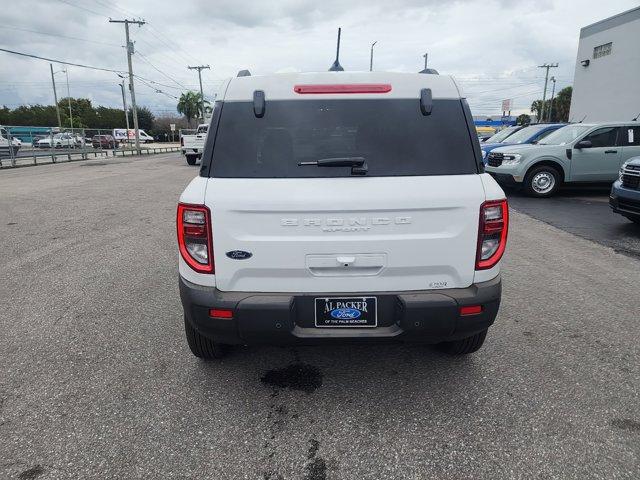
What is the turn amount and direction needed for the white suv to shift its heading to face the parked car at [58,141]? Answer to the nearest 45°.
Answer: approximately 45° to its left

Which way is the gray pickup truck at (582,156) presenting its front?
to the viewer's left

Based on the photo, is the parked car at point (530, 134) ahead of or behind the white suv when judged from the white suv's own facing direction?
ahead

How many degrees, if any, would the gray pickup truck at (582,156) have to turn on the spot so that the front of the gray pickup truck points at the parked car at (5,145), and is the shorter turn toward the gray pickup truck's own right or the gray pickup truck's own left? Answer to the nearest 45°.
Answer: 0° — it already faces it

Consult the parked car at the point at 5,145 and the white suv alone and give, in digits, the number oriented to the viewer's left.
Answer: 0

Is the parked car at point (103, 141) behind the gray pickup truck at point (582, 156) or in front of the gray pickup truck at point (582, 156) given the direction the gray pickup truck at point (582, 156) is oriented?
in front

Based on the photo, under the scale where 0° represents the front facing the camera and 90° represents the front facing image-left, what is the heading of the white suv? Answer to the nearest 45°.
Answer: approximately 180°

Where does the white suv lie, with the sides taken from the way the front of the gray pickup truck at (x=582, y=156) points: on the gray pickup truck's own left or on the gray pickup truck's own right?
on the gray pickup truck's own left

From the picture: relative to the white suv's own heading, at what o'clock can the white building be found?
The white building is roughly at 1 o'clock from the white suv.

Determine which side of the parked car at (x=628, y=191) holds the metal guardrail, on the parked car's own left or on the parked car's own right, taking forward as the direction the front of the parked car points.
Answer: on the parked car's own right

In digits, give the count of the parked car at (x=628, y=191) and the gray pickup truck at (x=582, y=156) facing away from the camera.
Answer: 0
